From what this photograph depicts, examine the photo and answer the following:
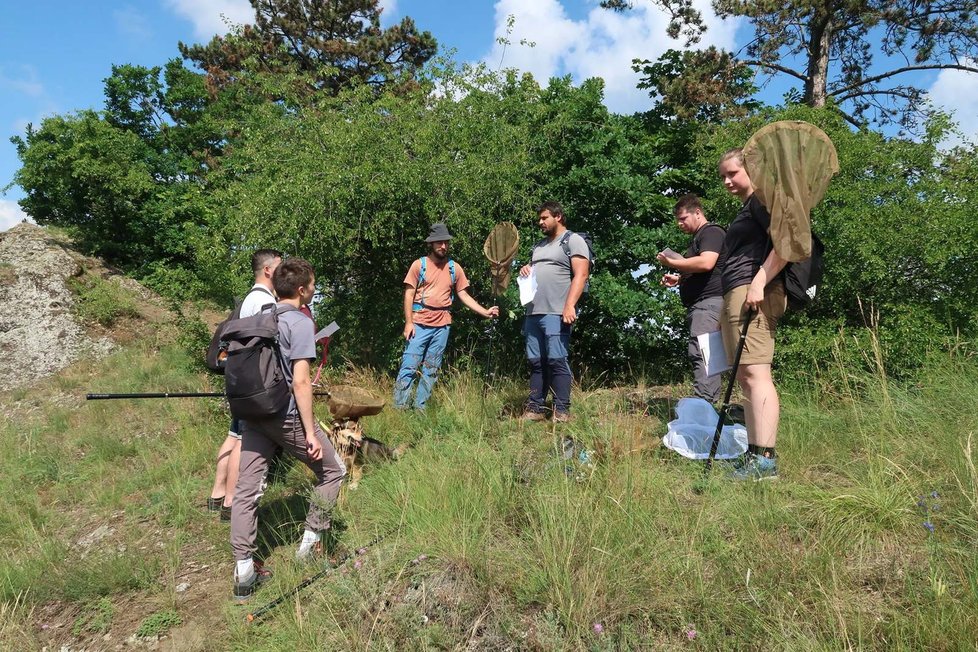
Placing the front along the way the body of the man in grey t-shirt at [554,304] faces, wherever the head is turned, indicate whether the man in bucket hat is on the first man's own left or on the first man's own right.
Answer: on the first man's own right

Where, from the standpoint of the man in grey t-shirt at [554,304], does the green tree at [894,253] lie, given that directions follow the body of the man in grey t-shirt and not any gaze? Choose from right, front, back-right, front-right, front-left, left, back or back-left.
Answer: back-left

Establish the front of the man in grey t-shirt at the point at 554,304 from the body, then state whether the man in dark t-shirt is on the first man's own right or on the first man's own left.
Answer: on the first man's own left

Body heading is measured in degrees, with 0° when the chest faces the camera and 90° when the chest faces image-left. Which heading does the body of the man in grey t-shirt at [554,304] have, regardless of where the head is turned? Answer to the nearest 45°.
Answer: approximately 45°

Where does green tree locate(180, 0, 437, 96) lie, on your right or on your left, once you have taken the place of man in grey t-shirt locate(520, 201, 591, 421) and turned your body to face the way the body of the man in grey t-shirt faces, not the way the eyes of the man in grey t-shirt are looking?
on your right

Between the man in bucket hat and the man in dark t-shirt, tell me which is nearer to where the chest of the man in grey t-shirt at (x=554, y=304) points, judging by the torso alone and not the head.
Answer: the man in bucket hat
